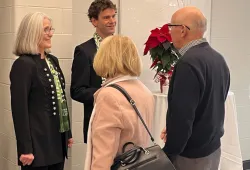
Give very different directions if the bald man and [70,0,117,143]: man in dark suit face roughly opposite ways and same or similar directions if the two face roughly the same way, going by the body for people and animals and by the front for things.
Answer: very different directions

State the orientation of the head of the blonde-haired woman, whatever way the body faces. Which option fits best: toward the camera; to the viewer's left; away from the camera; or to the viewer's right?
away from the camera

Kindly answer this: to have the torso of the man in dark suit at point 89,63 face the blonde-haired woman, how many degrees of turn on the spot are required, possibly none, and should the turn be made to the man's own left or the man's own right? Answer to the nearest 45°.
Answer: approximately 45° to the man's own right

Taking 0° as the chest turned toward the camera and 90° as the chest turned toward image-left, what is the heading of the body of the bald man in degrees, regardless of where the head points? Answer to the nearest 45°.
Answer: approximately 135°

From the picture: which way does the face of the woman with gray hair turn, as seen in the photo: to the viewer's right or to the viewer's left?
to the viewer's right

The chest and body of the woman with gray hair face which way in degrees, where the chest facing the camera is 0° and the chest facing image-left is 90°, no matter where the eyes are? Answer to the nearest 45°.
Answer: approximately 315°

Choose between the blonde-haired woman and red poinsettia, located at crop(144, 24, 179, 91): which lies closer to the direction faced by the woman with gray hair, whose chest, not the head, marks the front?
the blonde-haired woman
